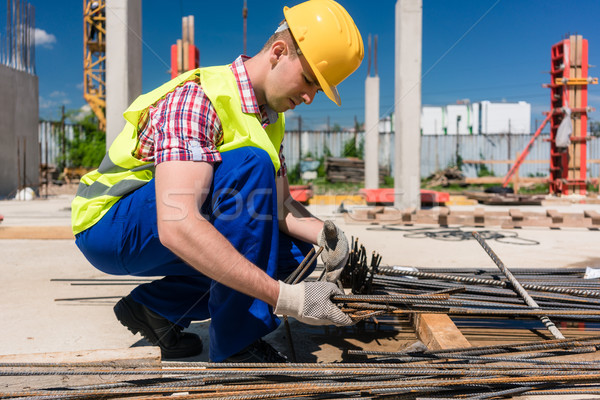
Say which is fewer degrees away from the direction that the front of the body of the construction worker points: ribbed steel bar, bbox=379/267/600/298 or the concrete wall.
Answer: the ribbed steel bar

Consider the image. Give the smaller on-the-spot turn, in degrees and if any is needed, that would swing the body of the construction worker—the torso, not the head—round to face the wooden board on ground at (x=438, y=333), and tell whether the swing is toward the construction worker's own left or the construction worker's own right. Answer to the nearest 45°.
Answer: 0° — they already face it

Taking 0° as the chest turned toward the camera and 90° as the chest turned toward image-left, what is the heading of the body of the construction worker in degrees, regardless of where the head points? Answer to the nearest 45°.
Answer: approximately 270°

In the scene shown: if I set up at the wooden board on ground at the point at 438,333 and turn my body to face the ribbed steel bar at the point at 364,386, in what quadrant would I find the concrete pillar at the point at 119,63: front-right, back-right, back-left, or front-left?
back-right
